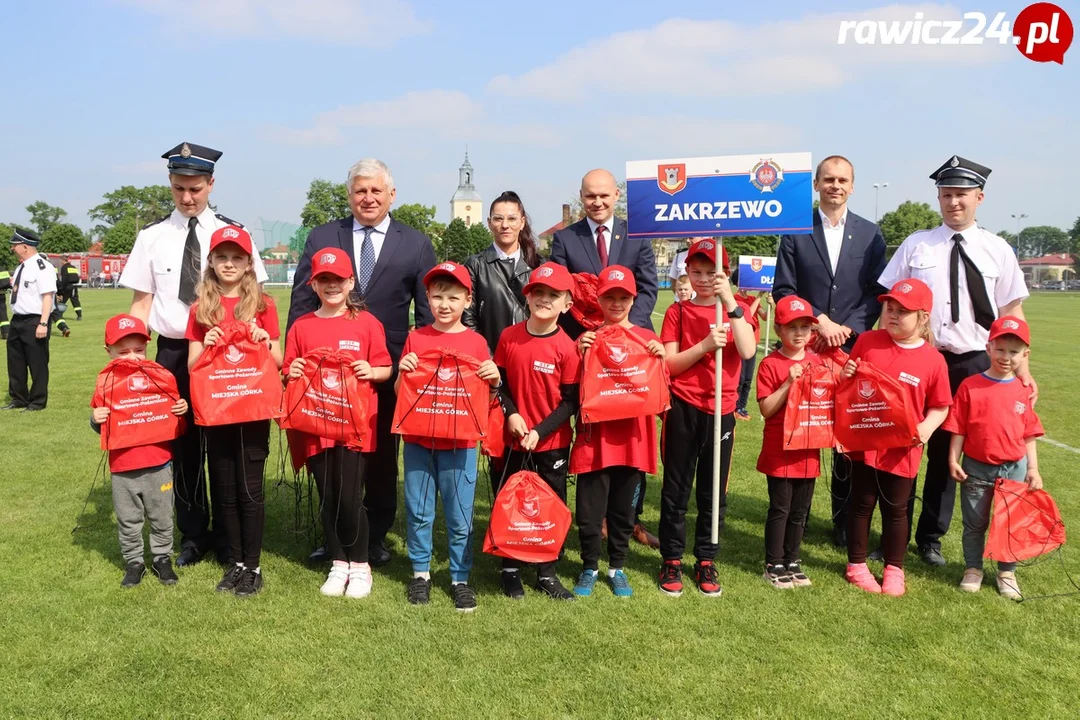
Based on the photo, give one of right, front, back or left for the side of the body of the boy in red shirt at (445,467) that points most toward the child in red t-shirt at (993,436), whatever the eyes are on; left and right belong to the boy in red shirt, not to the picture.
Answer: left

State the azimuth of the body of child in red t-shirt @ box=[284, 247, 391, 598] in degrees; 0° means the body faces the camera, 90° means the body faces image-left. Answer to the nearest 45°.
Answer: approximately 0°

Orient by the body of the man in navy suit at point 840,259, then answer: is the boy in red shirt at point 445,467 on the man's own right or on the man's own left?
on the man's own right

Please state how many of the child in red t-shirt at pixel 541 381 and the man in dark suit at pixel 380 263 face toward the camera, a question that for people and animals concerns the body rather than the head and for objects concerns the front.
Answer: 2

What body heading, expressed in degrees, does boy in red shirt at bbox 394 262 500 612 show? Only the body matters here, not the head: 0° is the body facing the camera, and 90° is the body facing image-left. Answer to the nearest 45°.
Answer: approximately 0°

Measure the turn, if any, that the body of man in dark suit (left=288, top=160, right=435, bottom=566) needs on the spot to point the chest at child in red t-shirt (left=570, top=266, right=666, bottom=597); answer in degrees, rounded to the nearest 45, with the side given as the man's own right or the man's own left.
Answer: approximately 45° to the man's own left
